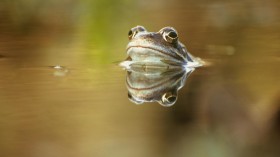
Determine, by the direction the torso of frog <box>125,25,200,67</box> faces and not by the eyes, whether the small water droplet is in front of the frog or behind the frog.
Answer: in front

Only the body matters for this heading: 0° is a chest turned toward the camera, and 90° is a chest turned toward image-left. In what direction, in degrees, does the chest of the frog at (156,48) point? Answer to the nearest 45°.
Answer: approximately 45°
